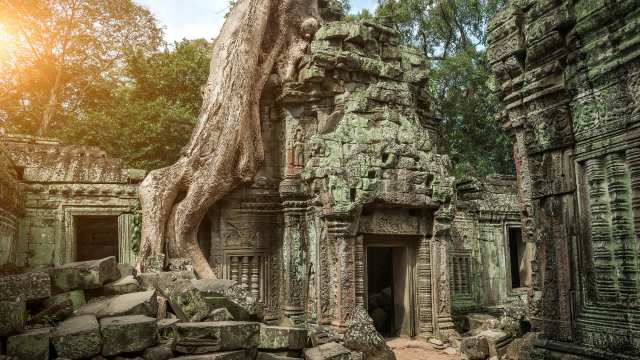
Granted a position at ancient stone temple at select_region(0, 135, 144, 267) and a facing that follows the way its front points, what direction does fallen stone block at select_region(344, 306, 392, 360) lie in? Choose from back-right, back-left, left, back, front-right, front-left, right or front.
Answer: front-left

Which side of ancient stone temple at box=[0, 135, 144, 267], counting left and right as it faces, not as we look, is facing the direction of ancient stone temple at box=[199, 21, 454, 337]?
left

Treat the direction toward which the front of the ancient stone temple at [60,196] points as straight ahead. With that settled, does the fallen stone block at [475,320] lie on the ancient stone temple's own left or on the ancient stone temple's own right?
on the ancient stone temple's own left

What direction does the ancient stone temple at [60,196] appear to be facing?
toward the camera

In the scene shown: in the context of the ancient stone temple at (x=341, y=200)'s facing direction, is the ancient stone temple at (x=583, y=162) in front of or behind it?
in front

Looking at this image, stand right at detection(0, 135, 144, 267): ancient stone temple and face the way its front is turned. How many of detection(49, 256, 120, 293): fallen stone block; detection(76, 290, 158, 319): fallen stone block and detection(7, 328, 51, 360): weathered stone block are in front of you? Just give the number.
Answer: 3

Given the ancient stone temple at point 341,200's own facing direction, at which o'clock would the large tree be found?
The large tree is roughly at 3 o'clock from the ancient stone temple.

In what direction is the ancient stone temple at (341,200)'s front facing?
toward the camera

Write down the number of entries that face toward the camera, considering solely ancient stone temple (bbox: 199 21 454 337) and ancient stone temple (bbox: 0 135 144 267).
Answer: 2

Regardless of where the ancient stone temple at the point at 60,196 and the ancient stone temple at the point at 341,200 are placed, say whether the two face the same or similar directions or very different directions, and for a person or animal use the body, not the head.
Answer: same or similar directions

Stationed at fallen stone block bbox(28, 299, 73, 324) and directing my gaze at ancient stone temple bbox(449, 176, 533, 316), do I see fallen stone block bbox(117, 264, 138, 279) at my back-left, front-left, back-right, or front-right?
front-left

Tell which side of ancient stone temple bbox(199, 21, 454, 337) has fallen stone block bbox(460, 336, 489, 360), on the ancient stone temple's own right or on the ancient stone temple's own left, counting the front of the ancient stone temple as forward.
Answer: on the ancient stone temple's own left

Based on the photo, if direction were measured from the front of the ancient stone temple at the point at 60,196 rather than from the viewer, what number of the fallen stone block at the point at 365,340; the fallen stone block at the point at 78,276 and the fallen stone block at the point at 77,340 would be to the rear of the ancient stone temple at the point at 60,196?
0

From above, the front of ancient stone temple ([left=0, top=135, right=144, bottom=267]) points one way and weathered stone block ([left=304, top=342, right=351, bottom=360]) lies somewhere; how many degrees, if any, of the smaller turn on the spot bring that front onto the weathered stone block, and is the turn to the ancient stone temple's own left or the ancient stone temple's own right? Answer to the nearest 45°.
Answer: approximately 45° to the ancient stone temple's own left

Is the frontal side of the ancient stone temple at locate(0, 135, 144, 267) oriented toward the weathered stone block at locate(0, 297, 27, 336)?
yes

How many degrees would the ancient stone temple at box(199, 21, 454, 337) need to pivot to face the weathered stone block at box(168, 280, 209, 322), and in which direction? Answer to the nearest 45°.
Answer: approximately 45° to its right
